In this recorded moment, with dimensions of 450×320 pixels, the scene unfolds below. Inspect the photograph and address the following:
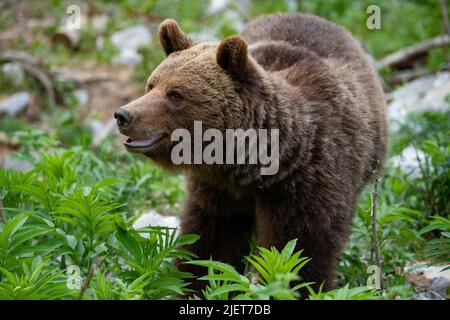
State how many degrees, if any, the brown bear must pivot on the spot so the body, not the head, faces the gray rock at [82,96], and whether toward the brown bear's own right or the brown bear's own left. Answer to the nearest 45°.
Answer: approximately 90° to the brown bear's own right

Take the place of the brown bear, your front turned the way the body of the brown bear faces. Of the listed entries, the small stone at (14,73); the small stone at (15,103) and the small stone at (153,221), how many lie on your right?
3

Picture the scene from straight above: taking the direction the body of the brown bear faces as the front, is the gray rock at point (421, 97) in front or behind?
behind

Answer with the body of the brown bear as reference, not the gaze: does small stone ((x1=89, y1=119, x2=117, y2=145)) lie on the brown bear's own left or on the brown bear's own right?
on the brown bear's own right

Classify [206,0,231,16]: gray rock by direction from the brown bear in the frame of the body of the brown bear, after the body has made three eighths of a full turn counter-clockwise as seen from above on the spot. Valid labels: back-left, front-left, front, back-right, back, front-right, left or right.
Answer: left

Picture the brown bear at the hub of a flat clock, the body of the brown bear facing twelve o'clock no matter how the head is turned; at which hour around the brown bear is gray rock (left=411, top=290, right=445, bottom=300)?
The gray rock is roughly at 7 o'clock from the brown bear.

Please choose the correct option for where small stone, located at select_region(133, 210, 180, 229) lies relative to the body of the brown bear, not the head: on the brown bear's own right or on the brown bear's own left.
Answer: on the brown bear's own right

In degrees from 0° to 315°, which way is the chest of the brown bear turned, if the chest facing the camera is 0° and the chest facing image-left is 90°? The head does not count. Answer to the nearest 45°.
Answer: approximately 45°

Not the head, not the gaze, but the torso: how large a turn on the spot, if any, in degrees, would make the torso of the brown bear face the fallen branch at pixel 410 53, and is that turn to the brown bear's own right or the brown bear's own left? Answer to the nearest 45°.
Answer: approximately 135° to the brown bear's own right

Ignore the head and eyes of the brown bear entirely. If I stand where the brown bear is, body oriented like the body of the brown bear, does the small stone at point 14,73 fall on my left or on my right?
on my right

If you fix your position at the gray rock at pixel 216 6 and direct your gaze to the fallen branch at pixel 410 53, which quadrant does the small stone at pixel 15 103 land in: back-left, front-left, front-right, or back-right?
back-right

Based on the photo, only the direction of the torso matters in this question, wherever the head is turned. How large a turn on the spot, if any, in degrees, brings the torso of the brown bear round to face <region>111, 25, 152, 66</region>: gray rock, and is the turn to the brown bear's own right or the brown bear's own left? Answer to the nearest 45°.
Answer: approximately 135° to the brown bear's own right

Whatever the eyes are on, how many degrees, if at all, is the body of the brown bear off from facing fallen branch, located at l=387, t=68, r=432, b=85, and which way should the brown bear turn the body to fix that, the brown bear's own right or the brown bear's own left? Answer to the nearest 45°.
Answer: approximately 135° to the brown bear's own right

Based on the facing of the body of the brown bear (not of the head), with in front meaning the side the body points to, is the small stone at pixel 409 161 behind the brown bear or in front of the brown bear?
behind

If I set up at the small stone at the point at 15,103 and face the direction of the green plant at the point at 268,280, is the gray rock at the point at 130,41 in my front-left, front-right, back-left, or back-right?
back-left
